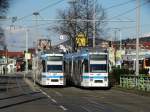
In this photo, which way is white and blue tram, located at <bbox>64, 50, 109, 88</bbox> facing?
toward the camera

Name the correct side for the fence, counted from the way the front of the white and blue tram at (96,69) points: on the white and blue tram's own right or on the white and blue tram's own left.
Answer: on the white and blue tram's own left
